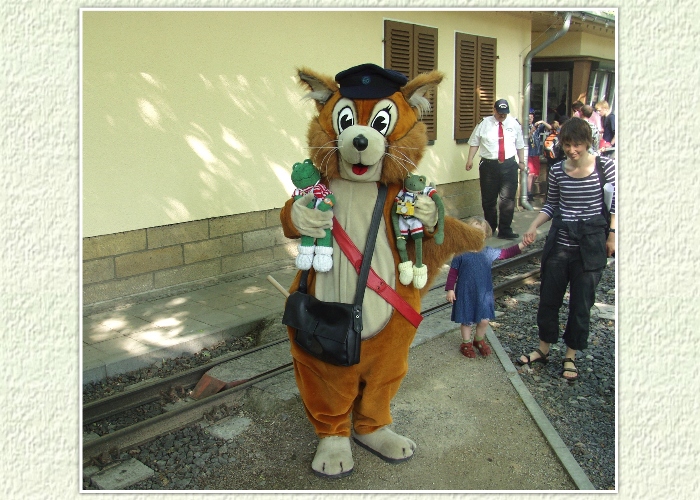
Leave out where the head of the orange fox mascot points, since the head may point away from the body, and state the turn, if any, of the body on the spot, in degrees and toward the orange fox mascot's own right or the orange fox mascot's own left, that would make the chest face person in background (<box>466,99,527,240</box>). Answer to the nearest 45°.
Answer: approximately 180°

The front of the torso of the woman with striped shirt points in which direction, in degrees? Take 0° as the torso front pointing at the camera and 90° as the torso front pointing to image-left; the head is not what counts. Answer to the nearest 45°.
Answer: approximately 45°

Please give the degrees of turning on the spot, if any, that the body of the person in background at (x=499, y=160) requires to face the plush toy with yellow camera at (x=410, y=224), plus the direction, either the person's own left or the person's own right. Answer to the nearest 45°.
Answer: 0° — they already face it

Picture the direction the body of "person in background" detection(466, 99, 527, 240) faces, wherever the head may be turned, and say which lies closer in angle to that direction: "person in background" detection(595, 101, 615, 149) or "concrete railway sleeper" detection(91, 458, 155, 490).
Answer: the concrete railway sleeper

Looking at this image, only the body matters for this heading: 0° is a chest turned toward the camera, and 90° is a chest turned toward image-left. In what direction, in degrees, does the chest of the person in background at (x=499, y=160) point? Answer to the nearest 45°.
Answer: approximately 0°

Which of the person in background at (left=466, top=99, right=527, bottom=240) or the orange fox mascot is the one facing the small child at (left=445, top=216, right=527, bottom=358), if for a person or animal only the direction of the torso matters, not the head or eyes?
the person in background
